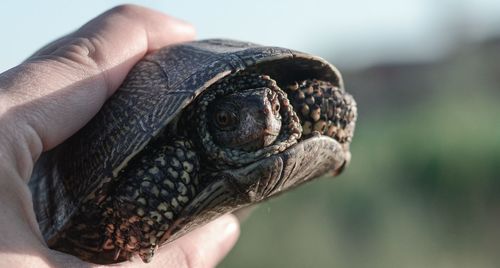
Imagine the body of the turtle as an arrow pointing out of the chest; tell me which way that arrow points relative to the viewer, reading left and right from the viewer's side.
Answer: facing the viewer and to the right of the viewer
